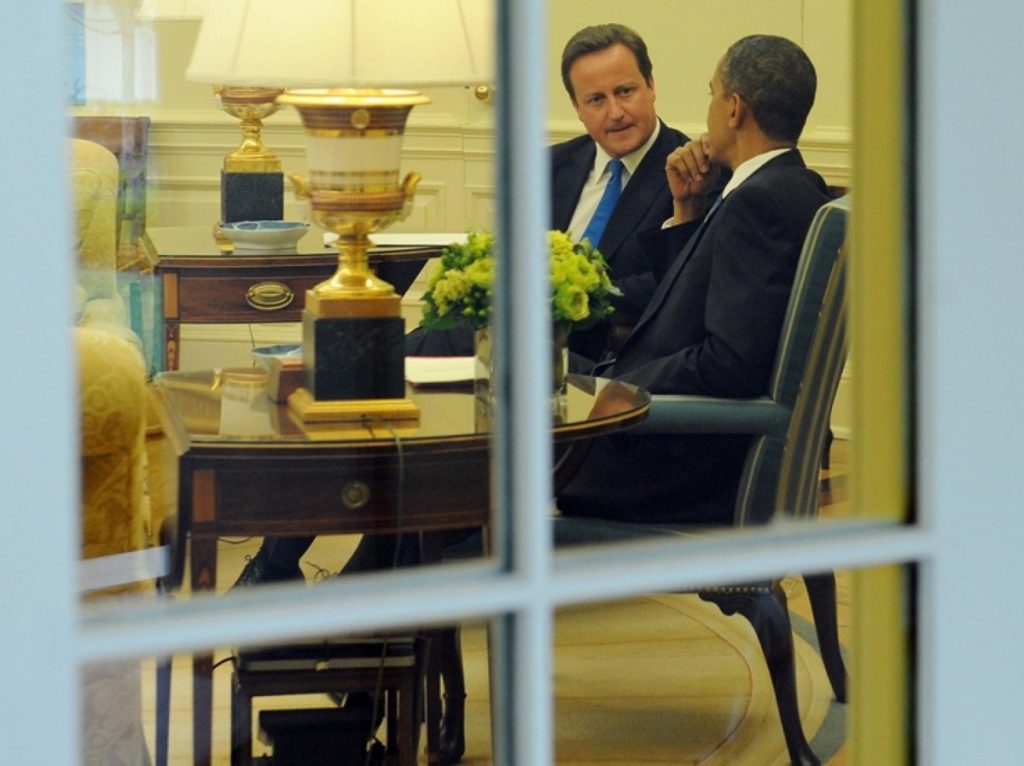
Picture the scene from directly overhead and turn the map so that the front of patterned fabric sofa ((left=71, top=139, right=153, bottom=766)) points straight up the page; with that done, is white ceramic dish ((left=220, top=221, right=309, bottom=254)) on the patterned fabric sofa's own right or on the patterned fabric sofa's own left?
on the patterned fabric sofa's own left

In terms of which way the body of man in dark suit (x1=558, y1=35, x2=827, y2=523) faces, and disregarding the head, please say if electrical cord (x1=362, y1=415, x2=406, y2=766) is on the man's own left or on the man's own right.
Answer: on the man's own left

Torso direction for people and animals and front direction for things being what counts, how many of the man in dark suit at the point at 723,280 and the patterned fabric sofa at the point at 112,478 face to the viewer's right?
1

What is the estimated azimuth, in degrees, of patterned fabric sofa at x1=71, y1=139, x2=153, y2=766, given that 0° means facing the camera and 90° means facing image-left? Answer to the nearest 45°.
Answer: approximately 270°

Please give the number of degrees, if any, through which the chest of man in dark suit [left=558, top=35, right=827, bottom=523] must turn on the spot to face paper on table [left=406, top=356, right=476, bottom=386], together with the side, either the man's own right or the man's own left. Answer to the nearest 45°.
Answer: approximately 45° to the man's own left

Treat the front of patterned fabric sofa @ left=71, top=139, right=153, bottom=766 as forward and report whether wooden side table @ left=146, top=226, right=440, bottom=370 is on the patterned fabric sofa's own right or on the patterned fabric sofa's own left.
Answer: on the patterned fabric sofa's own left

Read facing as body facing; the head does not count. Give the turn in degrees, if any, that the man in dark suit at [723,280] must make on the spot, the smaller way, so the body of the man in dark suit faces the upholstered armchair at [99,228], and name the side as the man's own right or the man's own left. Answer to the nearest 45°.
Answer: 0° — they already face it

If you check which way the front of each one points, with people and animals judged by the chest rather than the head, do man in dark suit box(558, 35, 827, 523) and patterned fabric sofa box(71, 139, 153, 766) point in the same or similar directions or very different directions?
very different directions

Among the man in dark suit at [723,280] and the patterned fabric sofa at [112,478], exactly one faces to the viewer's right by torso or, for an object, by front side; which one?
the patterned fabric sofa

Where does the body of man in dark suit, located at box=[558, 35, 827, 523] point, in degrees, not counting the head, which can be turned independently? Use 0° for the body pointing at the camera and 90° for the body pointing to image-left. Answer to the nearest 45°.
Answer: approximately 90°

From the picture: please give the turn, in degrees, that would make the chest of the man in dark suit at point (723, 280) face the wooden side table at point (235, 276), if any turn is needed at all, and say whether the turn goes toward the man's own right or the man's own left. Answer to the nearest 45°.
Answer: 0° — they already face it

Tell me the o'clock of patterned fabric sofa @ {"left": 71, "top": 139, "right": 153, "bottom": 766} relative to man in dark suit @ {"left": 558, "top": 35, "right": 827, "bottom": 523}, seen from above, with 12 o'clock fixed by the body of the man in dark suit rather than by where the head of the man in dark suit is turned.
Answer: The patterned fabric sofa is roughly at 10 o'clock from the man in dark suit.

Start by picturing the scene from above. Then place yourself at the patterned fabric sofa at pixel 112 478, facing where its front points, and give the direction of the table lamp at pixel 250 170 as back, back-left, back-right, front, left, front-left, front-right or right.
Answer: left

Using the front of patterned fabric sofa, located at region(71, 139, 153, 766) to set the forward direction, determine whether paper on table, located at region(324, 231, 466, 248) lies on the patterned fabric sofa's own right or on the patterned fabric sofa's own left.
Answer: on the patterned fabric sofa's own left
